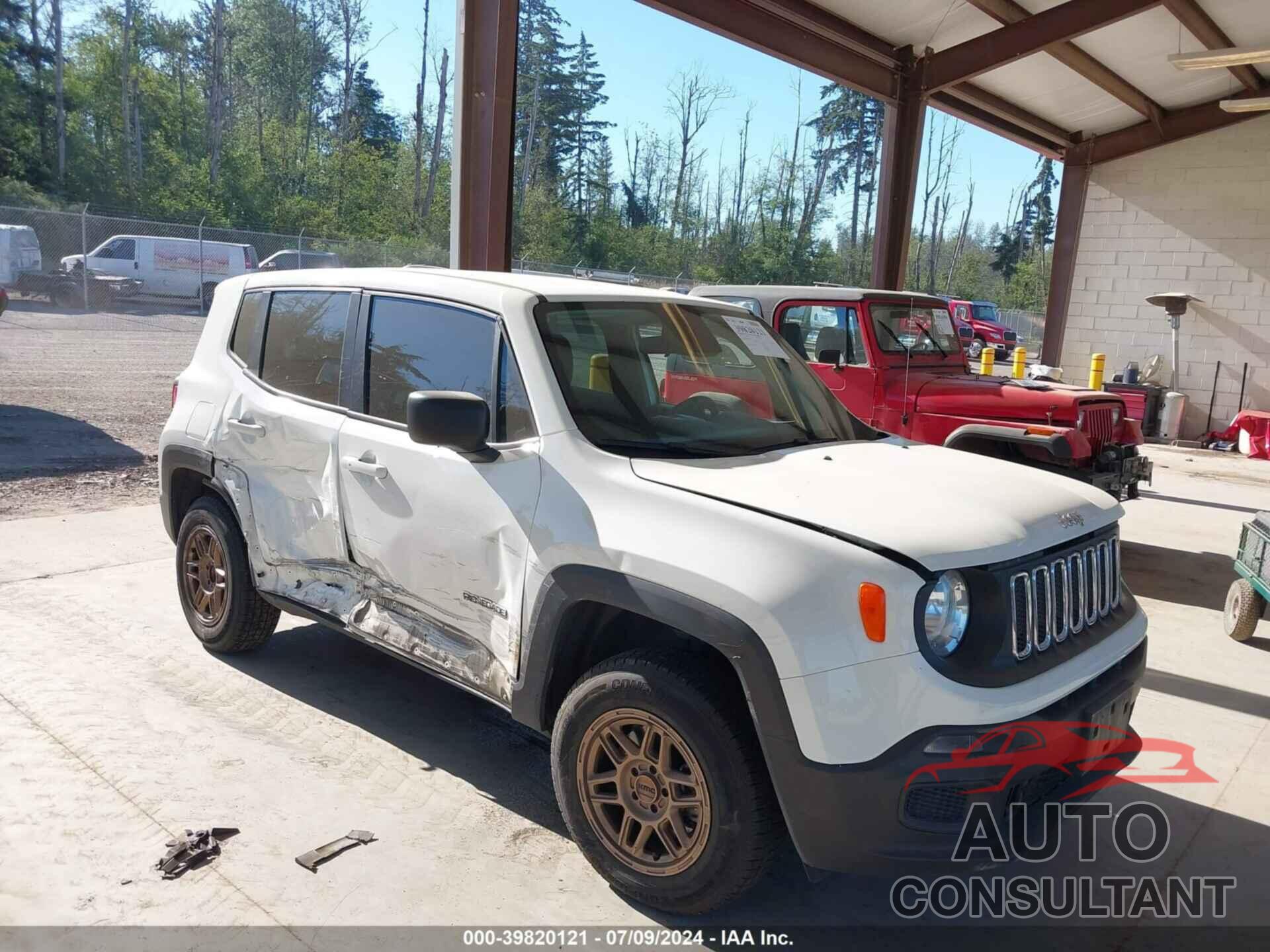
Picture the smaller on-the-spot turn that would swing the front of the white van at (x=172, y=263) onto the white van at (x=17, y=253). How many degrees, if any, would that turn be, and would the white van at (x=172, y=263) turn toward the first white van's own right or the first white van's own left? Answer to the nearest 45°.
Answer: approximately 45° to the first white van's own left

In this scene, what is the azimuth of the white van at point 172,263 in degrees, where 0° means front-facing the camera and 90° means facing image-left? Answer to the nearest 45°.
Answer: approximately 90°

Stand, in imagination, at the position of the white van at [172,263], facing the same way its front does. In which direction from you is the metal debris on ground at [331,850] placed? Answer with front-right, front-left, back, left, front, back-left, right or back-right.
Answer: left

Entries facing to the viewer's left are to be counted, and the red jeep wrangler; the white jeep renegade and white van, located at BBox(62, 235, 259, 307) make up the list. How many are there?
1

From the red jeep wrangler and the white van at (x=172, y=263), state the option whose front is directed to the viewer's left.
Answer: the white van

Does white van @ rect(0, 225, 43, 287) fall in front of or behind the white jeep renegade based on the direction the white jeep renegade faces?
behind

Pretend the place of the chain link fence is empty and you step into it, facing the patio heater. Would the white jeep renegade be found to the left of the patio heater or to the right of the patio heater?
right

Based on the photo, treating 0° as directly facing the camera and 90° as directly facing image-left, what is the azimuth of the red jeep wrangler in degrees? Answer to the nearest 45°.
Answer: approximately 315°

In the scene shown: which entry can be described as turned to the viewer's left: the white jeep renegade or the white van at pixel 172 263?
the white van

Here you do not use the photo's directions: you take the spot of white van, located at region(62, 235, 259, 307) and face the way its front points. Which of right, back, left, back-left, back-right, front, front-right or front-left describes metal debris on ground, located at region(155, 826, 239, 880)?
left

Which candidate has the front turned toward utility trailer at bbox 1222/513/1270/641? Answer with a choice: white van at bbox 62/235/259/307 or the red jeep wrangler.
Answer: the red jeep wrangler

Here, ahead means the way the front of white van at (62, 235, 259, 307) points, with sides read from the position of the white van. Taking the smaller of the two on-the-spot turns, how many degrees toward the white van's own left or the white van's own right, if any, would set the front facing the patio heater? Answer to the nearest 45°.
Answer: approximately 135° to the white van's own left

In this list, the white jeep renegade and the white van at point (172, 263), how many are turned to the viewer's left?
1

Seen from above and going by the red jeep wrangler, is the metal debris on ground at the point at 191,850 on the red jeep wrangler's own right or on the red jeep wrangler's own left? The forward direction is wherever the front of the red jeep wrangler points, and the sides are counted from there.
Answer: on the red jeep wrangler's own right
